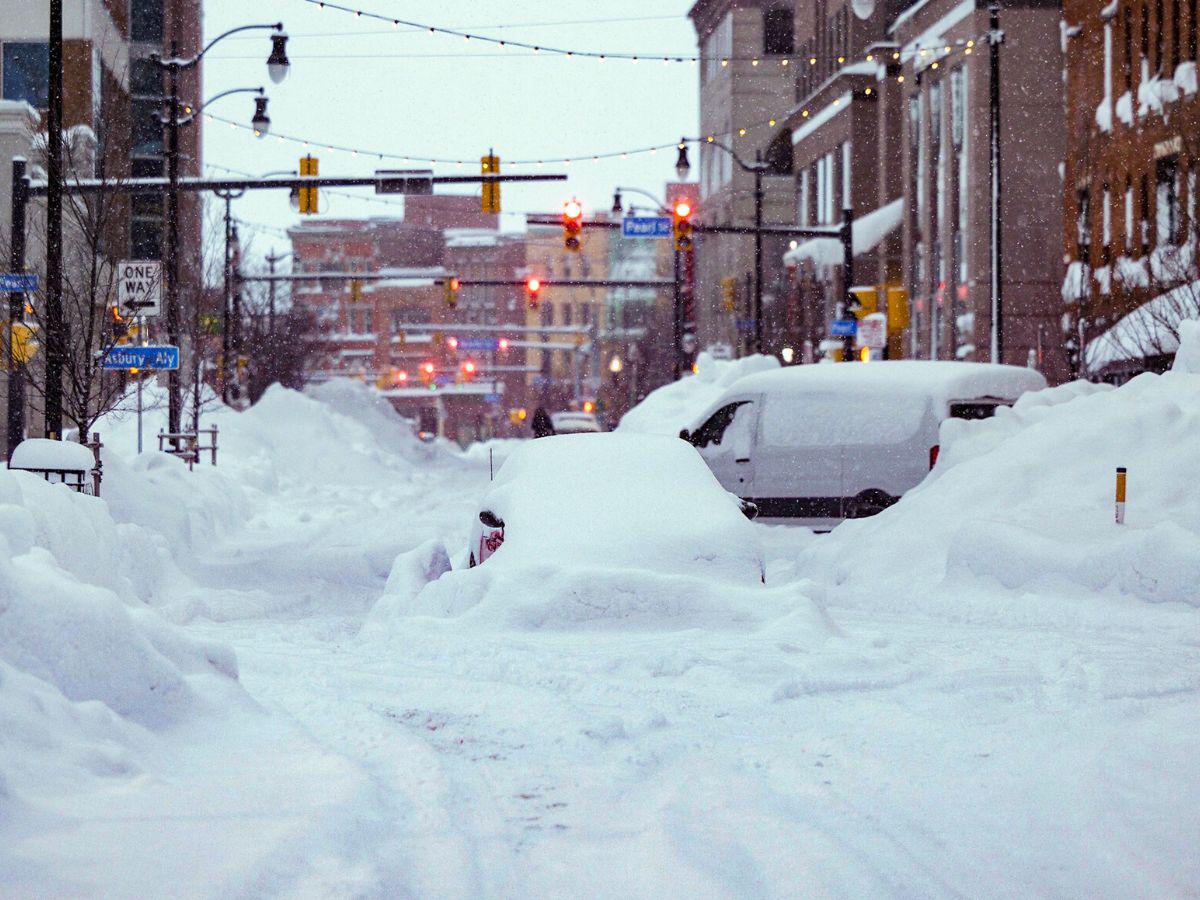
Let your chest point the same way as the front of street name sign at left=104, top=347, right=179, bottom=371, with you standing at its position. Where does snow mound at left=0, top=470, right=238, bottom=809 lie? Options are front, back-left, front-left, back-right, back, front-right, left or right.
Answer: front

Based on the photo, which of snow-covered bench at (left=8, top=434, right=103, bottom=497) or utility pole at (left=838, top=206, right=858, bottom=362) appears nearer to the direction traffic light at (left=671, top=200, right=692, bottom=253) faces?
the snow-covered bench

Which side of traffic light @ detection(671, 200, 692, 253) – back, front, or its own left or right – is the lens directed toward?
front

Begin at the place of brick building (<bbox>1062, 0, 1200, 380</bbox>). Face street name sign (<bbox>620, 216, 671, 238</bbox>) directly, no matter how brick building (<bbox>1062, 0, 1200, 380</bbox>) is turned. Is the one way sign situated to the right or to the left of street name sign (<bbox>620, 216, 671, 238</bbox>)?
left

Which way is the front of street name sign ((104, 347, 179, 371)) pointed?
toward the camera

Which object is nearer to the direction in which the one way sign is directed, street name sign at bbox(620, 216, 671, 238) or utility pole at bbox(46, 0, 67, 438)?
the utility pole

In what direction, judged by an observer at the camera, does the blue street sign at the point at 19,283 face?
facing the viewer

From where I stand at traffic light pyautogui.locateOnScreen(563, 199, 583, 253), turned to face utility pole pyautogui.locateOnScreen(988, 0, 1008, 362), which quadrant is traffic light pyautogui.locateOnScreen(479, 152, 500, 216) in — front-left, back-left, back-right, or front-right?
front-right

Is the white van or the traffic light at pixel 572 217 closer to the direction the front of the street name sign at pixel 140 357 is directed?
the white van

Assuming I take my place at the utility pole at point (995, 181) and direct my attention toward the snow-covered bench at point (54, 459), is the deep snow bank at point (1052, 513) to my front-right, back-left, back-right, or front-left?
front-left

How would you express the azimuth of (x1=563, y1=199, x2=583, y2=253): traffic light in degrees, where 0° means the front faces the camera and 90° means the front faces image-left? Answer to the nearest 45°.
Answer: approximately 0°

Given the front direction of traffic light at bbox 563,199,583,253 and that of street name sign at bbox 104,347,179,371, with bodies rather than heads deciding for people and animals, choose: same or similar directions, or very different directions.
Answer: same or similar directions

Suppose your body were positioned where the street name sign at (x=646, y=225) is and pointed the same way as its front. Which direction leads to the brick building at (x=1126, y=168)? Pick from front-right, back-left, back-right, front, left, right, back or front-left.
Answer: left
